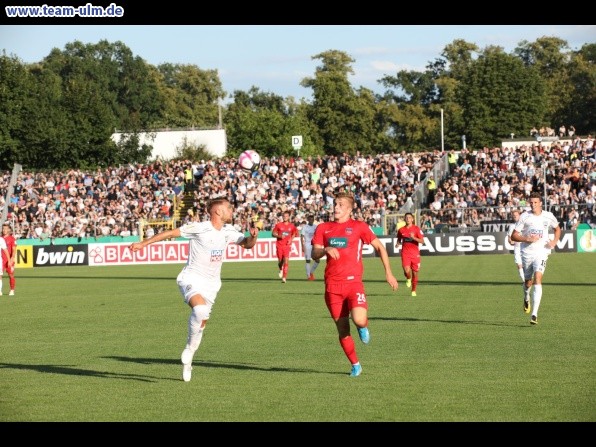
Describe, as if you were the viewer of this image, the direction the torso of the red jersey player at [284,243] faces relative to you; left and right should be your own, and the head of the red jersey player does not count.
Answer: facing the viewer

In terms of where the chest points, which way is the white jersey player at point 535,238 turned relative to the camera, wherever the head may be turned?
toward the camera

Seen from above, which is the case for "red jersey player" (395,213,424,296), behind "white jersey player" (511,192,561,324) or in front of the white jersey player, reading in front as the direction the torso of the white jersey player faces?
behind

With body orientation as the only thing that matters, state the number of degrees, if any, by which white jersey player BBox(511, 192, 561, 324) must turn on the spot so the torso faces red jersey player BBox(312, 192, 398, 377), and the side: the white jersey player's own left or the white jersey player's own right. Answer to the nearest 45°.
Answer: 0° — they already face them

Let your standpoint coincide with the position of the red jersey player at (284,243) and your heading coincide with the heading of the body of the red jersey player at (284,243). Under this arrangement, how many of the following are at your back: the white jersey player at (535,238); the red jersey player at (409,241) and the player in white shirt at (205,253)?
0

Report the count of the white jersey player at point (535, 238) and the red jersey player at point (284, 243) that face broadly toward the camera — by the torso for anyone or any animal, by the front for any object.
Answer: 2

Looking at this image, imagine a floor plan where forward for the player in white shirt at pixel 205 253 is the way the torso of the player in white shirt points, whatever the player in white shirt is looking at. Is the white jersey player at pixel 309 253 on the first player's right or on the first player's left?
on the first player's left

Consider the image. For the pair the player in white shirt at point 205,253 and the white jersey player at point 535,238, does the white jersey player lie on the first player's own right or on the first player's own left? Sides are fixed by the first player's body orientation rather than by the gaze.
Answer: on the first player's own left

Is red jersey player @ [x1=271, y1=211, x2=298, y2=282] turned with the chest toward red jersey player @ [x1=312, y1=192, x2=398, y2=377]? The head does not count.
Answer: yes

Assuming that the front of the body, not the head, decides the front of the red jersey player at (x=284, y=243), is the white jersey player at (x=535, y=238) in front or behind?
in front

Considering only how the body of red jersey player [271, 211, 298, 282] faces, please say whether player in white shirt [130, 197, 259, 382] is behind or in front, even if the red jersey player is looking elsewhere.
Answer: in front

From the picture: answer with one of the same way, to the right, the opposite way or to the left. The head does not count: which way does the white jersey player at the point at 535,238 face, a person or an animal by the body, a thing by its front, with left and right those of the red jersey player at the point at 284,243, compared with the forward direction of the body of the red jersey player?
the same way

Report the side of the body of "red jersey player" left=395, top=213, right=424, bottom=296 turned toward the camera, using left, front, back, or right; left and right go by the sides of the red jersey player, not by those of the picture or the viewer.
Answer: front

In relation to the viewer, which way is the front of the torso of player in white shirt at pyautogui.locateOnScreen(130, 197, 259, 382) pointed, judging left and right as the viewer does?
facing the viewer and to the right of the viewer
